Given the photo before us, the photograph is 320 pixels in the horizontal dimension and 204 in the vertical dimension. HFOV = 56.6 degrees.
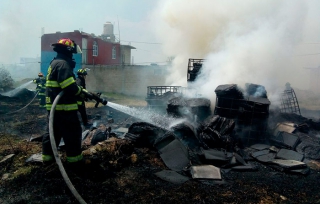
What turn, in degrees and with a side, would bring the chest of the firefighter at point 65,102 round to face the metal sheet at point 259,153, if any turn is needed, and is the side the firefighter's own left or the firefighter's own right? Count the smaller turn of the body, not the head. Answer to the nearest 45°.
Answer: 0° — they already face it

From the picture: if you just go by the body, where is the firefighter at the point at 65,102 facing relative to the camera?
to the viewer's right

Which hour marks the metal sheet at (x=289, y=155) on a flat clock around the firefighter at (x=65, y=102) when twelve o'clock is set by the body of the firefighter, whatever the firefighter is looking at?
The metal sheet is roughly at 12 o'clock from the firefighter.

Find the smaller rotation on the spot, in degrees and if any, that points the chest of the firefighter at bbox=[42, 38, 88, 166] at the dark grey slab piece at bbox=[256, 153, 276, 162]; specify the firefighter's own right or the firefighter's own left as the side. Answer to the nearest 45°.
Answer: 0° — they already face it

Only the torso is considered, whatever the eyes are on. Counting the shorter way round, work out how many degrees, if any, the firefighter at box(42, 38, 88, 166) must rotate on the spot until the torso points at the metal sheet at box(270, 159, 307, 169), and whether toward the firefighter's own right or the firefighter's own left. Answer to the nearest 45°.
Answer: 0° — they already face it

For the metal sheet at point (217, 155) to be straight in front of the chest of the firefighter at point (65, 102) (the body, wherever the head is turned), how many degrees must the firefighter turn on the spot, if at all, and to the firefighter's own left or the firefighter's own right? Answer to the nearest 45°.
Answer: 0° — they already face it

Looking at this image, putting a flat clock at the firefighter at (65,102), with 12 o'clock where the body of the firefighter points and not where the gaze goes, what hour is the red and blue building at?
The red and blue building is roughly at 9 o'clock from the firefighter.
